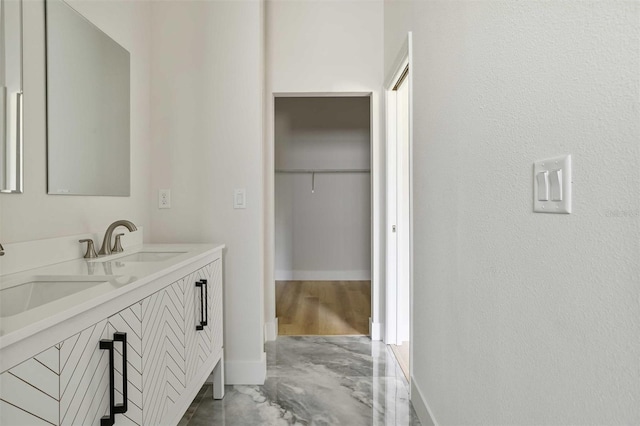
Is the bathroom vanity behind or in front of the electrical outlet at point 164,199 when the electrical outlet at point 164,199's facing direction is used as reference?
in front

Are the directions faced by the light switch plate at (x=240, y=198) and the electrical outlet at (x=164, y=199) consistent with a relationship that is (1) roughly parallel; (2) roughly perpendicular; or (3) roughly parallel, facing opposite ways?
roughly parallel

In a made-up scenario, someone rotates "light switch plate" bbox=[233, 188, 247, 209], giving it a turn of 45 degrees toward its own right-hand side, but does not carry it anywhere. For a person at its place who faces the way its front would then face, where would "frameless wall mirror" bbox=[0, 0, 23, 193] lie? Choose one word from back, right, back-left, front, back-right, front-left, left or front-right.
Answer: front

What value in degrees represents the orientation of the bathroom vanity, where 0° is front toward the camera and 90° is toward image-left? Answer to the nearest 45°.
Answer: approximately 315°

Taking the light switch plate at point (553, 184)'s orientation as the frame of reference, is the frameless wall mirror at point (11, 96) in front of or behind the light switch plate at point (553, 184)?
in front

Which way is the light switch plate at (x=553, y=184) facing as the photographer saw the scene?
facing the viewer and to the left of the viewer

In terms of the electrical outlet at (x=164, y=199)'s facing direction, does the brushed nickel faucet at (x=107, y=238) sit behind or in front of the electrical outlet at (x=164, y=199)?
in front

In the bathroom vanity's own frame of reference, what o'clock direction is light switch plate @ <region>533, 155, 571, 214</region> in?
The light switch plate is roughly at 12 o'clock from the bathroom vanity.

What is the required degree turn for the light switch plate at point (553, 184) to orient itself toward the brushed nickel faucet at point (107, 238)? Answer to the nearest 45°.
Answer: approximately 45° to its right

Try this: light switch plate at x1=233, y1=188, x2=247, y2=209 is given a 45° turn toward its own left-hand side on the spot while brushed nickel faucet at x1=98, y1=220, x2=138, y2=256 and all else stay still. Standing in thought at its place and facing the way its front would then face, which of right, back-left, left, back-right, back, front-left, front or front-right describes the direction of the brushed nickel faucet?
right

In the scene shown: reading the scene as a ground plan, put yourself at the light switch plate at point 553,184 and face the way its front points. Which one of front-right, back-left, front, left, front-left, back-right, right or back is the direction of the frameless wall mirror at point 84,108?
front-right

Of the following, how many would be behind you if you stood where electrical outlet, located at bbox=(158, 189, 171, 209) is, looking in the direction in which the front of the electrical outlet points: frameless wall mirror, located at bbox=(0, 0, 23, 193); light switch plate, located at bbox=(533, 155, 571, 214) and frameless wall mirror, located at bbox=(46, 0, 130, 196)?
0
